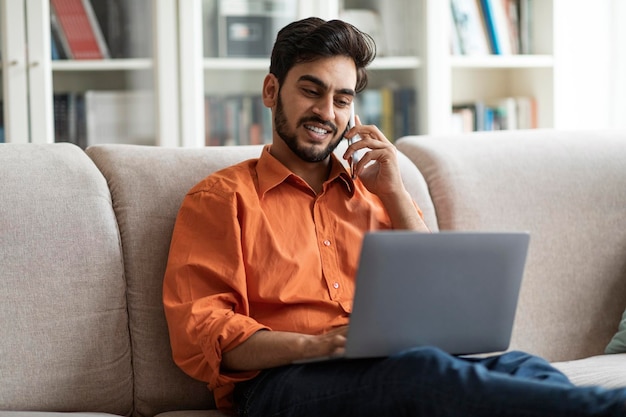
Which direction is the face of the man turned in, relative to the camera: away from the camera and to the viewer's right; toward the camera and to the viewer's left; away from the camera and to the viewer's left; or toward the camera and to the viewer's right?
toward the camera and to the viewer's right

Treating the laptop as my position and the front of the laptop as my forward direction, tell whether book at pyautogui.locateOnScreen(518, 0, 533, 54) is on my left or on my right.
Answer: on my right

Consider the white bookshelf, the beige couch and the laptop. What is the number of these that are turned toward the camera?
2

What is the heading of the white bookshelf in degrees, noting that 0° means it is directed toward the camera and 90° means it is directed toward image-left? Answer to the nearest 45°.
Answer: approximately 0°

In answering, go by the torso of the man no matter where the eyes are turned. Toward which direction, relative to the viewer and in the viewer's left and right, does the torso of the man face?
facing the viewer and to the right of the viewer

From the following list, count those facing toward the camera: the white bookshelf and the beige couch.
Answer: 2

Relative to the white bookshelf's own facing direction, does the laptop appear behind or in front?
in front

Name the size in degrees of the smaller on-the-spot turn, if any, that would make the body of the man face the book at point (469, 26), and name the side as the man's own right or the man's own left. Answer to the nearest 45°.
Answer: approximately 135° to the man's own left

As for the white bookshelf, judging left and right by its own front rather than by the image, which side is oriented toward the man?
front
